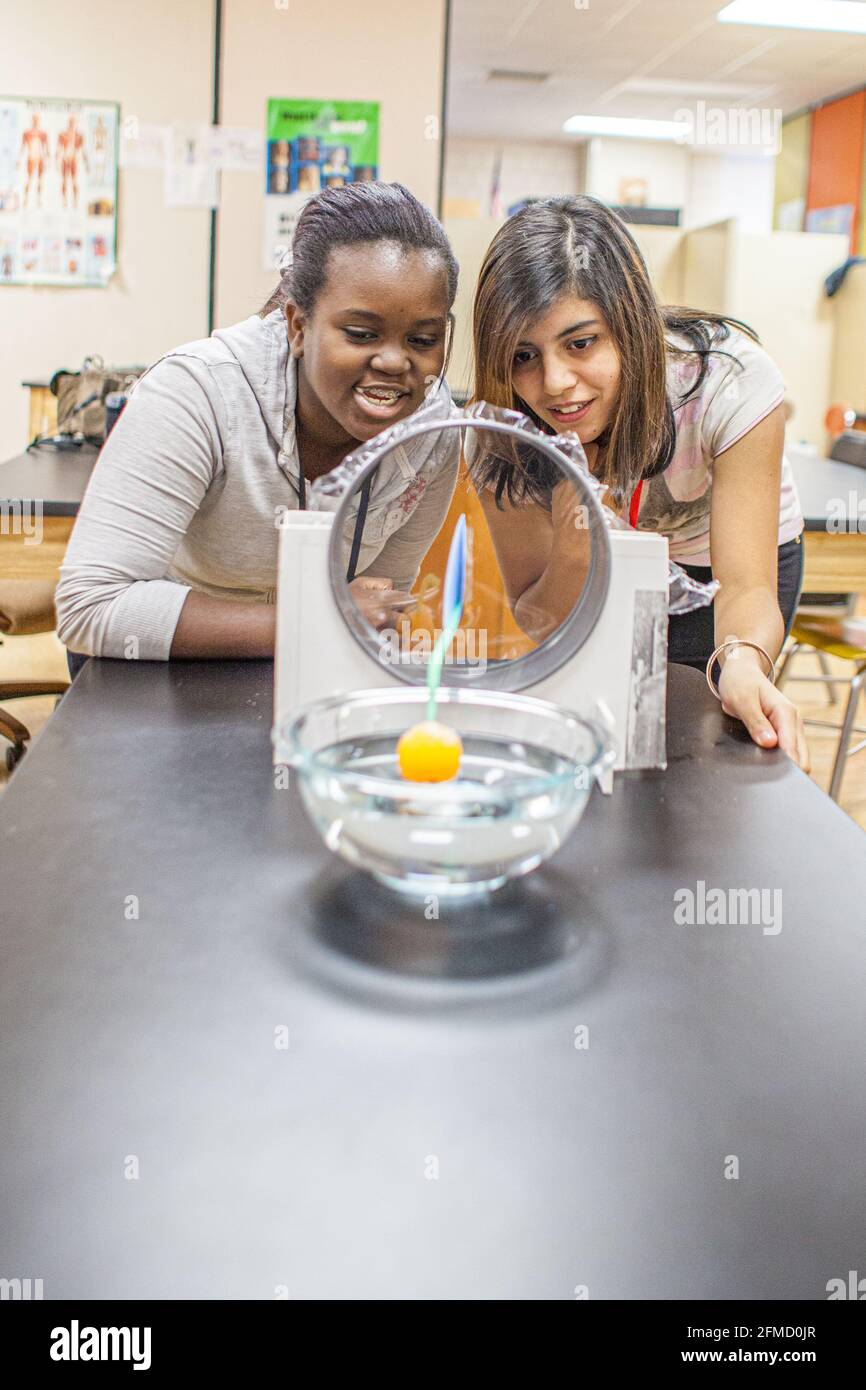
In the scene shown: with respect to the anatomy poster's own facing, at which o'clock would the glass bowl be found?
The glass bowl is roughly at 12 o'clock from the anatomy poster.

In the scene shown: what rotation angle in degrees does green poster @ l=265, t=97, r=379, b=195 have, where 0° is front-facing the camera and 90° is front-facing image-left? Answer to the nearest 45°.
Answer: approximately 0°

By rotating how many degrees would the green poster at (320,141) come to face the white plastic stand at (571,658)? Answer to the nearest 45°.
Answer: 0° — it already faces it

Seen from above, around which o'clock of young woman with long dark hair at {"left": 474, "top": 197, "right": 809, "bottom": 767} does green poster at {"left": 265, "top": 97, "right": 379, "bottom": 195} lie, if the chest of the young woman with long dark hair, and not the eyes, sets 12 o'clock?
The green poster is roughly at 4 o'clock from the young woman with long dark hair.

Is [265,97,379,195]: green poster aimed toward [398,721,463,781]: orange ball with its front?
yes

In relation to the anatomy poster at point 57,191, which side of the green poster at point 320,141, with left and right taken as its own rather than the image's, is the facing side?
right

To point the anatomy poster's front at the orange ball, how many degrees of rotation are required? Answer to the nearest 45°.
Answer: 0° — it already faces it

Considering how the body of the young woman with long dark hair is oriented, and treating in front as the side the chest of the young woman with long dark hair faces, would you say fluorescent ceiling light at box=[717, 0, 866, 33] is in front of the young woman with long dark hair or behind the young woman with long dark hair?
behind

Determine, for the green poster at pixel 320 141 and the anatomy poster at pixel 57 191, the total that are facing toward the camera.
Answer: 2

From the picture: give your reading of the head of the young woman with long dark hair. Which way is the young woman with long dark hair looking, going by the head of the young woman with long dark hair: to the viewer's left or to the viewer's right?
to the viewer's left

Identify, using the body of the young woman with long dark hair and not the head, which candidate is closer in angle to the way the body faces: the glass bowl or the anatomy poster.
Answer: the glass bowl

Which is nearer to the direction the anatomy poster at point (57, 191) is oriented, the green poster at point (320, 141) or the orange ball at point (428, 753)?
the orange ball
